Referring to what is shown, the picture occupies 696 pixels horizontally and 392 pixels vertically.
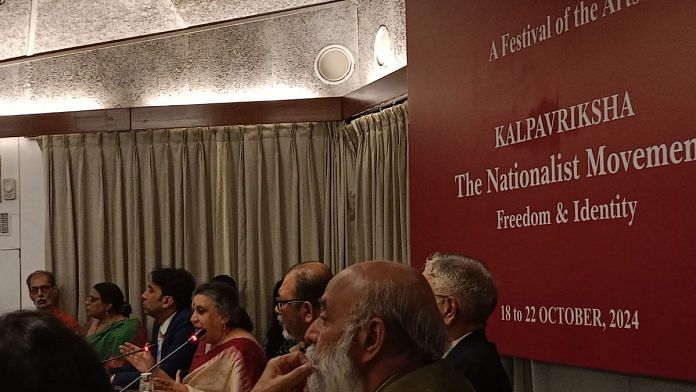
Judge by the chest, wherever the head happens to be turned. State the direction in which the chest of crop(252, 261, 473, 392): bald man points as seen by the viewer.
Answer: to the viewer's left

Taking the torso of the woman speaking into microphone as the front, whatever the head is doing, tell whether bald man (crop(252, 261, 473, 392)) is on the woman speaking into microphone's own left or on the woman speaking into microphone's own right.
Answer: on the woman speaking into microphone's own left

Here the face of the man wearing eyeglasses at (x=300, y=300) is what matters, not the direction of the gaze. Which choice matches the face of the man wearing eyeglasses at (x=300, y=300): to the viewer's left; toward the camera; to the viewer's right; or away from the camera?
to the viewer's left

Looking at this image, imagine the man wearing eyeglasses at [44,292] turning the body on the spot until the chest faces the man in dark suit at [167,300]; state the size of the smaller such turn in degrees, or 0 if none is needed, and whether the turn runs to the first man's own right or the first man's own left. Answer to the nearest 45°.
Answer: approximately 90° to the first man's own left

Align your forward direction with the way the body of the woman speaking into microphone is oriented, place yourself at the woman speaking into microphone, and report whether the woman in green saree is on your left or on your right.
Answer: on your right

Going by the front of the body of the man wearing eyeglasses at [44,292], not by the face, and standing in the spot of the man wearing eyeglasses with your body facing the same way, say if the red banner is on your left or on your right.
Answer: on your left
